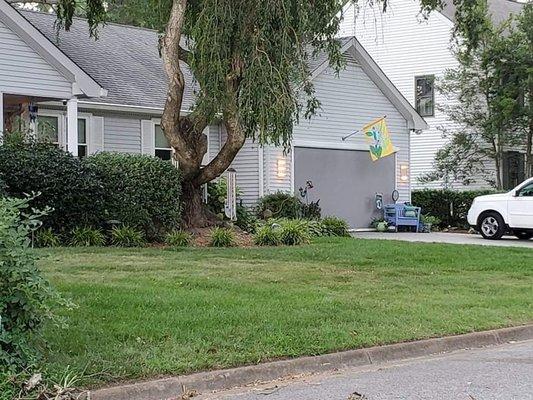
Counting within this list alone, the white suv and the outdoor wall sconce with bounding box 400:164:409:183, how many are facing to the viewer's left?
1

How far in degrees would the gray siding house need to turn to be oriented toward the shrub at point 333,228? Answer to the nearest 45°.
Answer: approximately 45° to its left

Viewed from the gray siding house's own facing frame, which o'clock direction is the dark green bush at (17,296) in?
The dark green bush is roughly at 12 o'clock from the gray siding house.

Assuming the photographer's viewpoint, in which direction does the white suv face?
facing to the left of the viewer

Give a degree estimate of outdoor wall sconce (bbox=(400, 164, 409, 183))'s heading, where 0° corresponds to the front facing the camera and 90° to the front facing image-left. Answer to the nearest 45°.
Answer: approximately 0°

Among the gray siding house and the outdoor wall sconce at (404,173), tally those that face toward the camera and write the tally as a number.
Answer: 2
